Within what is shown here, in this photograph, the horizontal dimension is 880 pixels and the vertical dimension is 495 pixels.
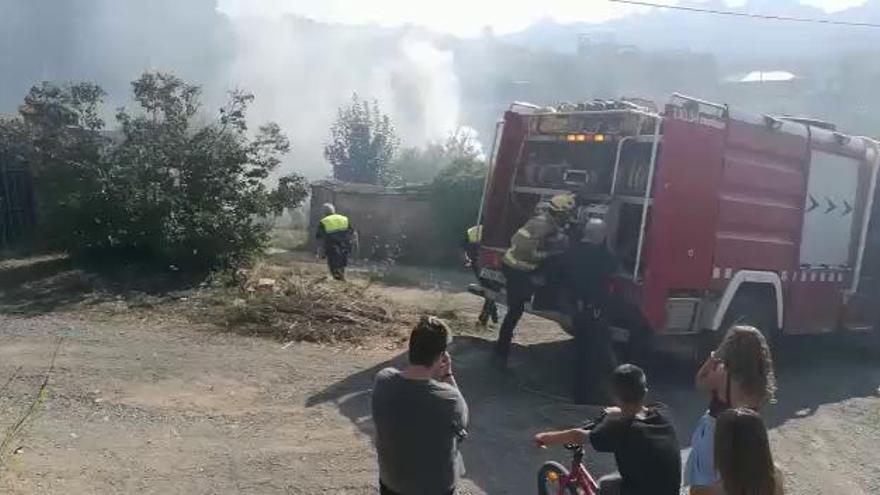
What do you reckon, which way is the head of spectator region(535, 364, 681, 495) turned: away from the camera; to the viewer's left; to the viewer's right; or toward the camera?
away from the camera

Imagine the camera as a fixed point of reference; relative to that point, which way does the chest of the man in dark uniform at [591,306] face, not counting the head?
away from the camera

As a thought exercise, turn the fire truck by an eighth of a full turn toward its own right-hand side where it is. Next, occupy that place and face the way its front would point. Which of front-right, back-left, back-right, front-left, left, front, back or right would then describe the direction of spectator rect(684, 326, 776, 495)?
right

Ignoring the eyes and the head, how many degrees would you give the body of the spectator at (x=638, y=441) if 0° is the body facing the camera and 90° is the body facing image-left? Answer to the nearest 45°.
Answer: approximately 135°

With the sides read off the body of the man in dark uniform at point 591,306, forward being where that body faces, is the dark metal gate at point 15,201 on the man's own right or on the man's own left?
on the man's own left

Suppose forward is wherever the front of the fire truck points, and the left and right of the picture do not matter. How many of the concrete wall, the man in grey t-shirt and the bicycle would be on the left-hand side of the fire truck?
1

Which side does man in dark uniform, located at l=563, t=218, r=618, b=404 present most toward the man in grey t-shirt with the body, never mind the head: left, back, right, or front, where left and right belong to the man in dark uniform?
back

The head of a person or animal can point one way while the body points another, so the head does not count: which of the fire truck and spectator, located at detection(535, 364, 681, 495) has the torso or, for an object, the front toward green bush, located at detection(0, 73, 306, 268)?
the spectator
